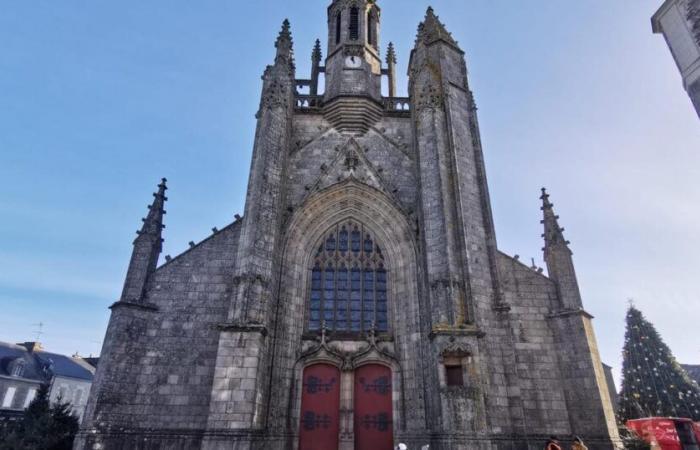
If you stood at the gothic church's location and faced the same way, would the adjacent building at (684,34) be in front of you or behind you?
in front

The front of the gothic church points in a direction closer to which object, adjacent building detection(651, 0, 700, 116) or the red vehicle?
the adjacent building

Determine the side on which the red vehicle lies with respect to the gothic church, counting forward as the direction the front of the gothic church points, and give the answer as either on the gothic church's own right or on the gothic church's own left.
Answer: on the gothic church's own left

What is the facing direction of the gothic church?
toward the camera

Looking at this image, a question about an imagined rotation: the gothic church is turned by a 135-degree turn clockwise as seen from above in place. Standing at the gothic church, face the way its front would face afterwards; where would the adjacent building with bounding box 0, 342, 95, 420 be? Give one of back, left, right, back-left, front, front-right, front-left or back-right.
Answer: front
